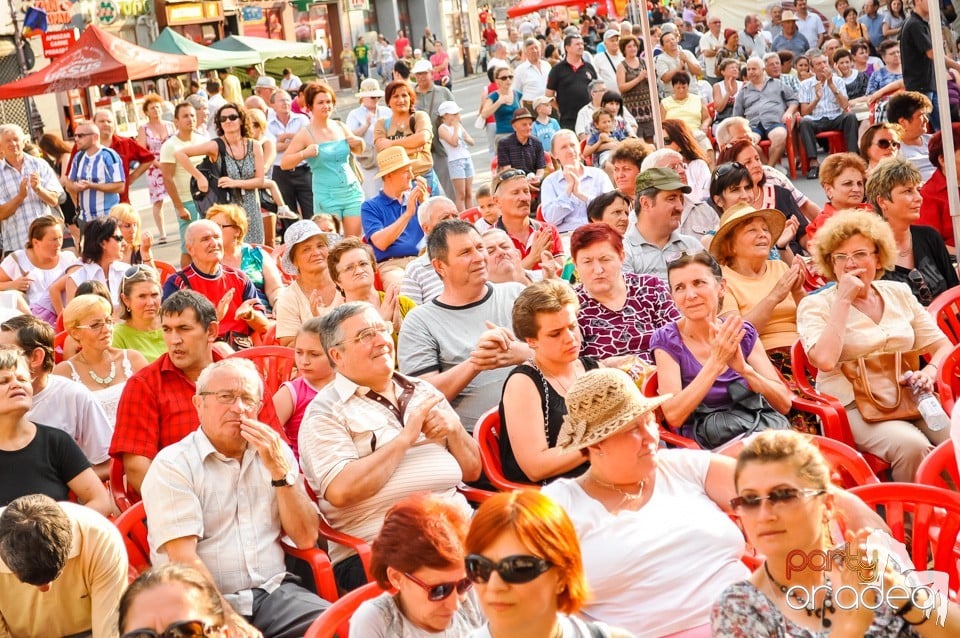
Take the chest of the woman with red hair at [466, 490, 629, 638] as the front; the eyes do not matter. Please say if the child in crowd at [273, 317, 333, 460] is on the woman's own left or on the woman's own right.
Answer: on the woman's own right

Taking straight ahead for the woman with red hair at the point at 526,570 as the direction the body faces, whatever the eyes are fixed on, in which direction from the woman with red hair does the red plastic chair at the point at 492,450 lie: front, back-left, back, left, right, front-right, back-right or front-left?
back-right

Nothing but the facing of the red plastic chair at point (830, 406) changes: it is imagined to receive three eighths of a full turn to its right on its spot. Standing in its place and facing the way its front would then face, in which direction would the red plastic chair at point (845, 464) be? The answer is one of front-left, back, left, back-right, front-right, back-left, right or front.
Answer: left

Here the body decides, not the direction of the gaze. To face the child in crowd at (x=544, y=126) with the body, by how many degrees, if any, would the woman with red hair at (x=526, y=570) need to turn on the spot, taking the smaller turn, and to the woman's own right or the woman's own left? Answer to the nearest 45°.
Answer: approximately 135° to the woman's own right

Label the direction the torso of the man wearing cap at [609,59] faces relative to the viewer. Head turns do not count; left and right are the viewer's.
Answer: facing the viewer and to the right of the viewer

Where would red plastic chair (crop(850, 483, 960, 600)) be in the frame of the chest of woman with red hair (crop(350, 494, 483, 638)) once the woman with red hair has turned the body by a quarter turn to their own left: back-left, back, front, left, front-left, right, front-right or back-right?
front-right

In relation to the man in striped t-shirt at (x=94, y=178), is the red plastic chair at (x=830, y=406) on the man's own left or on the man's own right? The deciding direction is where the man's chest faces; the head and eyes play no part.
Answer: on the man's own left

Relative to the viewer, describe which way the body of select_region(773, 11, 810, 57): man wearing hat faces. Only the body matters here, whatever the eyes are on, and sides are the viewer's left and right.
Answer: facing the viewer

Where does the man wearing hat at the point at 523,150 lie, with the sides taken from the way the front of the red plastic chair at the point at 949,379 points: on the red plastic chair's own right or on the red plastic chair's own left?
on the red plastic chair's own right

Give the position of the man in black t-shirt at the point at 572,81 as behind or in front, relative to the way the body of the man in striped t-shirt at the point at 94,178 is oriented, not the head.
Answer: behind

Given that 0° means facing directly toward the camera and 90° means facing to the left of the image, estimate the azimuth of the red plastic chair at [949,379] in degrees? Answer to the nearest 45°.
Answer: approximately 45°

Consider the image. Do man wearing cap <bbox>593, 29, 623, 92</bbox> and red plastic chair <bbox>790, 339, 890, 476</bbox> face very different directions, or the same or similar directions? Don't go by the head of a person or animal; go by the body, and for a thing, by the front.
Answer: same or similar directions

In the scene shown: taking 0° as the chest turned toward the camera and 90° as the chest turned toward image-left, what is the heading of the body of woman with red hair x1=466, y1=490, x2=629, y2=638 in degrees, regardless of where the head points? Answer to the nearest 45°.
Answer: approximately 45°

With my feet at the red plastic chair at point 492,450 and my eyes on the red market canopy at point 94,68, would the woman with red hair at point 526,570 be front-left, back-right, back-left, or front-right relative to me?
back-left
